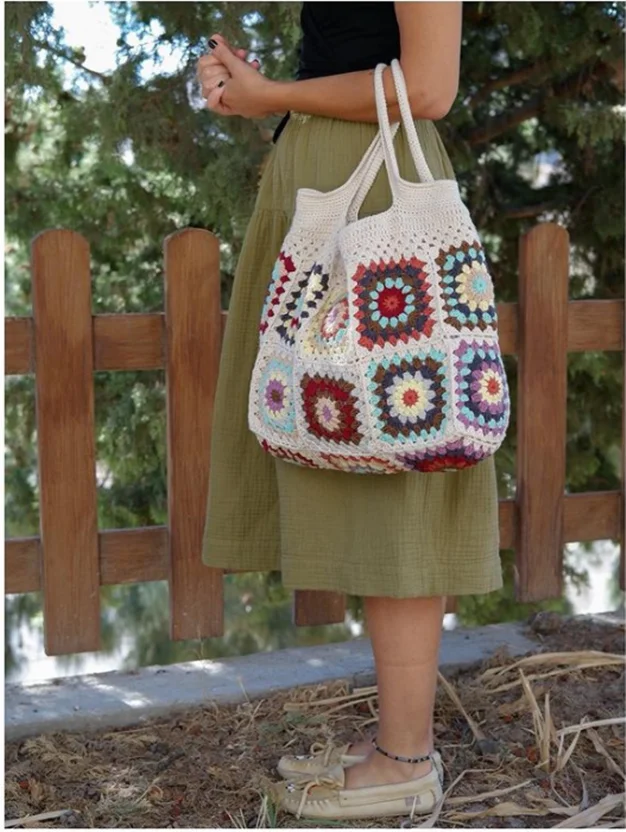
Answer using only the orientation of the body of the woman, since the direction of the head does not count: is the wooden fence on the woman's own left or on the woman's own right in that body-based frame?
on the woman's own right

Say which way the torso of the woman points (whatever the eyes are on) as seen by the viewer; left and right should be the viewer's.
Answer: facing to the left of the viewer
